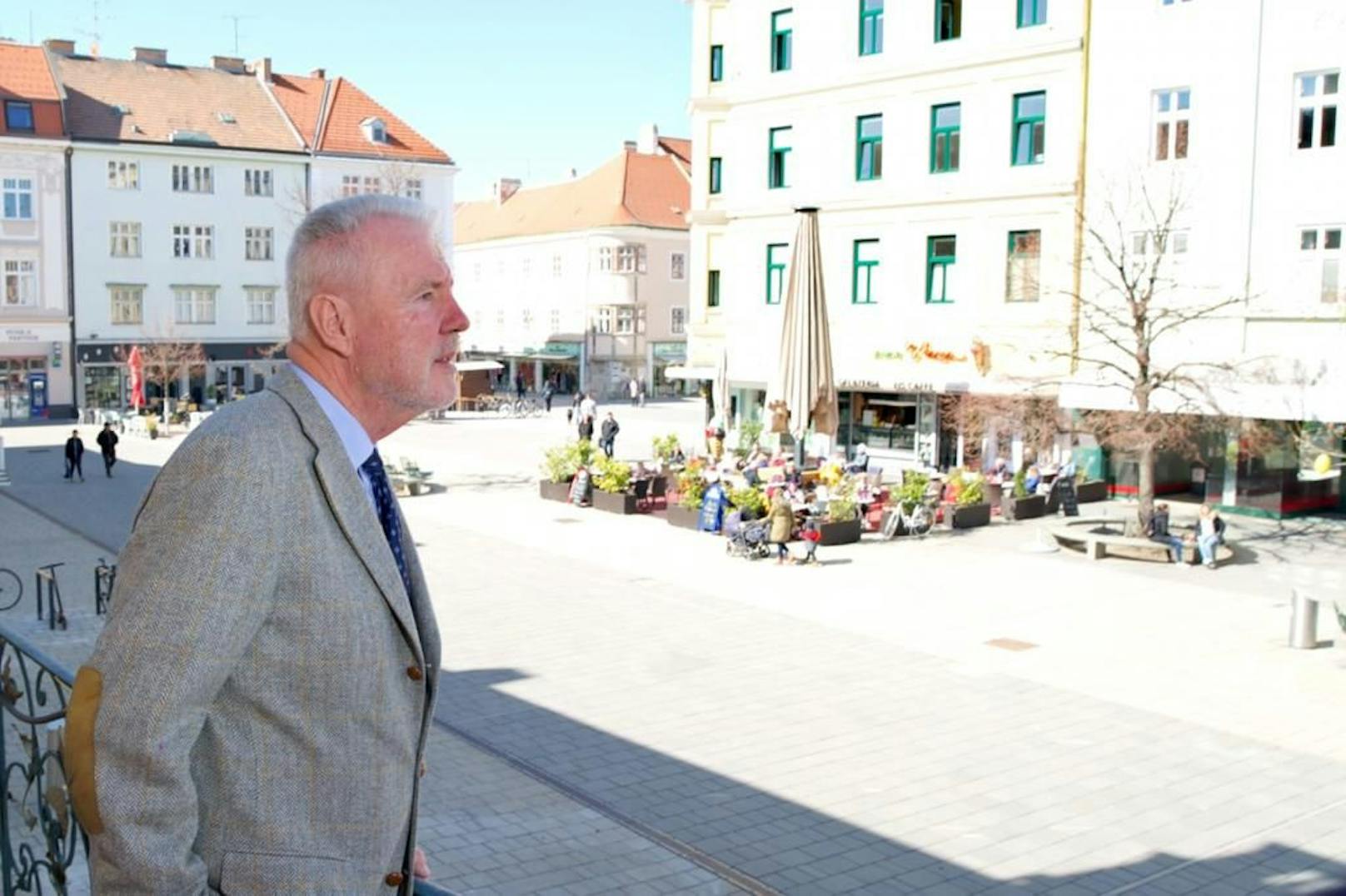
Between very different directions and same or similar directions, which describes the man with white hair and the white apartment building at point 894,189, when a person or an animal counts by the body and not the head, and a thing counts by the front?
very different directions

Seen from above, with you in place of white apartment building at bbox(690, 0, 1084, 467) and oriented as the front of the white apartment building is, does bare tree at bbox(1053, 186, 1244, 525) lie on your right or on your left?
on your left

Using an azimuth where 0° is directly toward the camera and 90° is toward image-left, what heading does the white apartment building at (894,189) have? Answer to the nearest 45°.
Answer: approximately 45°

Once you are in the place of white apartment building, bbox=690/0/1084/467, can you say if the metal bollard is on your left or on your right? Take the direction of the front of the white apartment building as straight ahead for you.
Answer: on your left

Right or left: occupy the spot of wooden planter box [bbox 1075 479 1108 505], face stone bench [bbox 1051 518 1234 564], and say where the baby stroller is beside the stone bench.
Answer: right

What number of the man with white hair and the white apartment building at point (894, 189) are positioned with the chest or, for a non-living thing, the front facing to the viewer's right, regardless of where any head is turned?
1

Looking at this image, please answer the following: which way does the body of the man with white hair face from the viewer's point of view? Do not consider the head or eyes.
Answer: to the viewer's right

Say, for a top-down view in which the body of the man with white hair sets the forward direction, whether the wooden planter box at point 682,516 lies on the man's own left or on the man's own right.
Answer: on the man's own left

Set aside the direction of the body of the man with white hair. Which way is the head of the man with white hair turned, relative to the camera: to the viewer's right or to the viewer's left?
to the viewer's right
